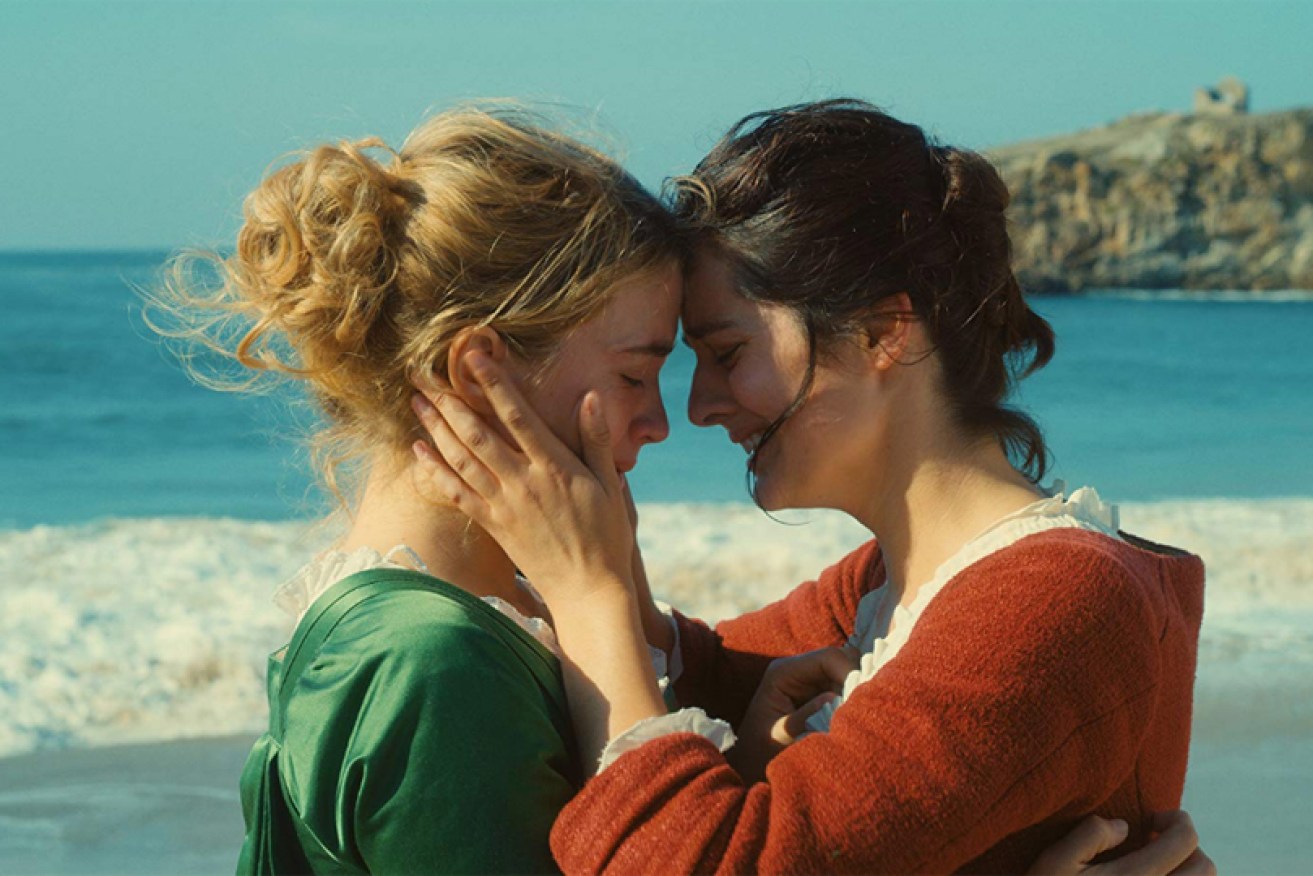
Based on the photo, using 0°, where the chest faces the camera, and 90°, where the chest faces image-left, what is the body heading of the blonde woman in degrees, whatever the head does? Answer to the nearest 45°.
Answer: approximately 270°

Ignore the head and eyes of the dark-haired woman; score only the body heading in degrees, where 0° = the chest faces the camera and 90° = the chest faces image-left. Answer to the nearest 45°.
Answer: approximately 90°

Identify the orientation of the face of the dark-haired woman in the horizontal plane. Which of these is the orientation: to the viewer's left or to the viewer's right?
to the viewer's left

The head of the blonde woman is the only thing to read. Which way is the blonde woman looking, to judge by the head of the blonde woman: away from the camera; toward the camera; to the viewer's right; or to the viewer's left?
to the viewer's right
